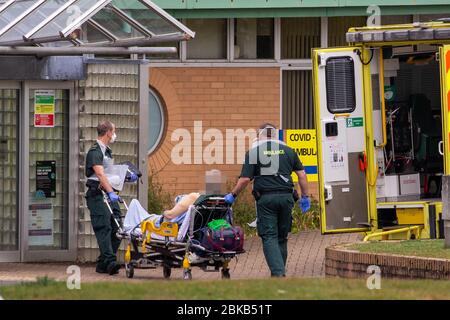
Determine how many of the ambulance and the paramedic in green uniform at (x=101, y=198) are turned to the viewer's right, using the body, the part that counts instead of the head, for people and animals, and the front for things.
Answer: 1

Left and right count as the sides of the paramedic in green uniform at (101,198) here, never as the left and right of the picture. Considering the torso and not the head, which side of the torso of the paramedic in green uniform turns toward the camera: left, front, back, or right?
right

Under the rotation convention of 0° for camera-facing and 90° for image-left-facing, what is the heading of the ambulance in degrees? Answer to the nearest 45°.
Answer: approximately 180°

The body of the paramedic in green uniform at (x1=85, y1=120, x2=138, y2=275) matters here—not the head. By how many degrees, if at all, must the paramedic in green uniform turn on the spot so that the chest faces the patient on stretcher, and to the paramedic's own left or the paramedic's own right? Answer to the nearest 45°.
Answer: approximately 45° to the paramedic's own right

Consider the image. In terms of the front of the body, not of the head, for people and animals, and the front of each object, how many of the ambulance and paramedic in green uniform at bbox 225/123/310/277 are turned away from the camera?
2

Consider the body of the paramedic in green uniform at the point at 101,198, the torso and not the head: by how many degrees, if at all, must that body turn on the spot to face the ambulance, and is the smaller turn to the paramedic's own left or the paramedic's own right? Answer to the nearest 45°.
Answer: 0° — they already face it

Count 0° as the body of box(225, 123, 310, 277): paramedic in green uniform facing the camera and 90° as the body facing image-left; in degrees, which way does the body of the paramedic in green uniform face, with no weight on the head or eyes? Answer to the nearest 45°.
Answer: approximately 180°

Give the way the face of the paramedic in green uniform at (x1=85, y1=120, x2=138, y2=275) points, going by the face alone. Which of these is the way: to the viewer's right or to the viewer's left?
to the viewer's right

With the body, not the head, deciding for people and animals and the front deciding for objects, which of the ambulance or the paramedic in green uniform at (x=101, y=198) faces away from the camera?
the ambulance
